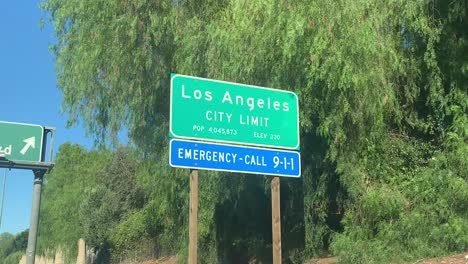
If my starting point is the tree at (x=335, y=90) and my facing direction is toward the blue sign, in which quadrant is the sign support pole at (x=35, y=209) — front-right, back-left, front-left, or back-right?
front-right

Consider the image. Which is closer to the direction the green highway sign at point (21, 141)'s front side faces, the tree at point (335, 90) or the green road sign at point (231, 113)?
the green road sign

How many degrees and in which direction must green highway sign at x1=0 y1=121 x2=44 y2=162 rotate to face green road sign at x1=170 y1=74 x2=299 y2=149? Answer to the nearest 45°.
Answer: approximately 45° to its left

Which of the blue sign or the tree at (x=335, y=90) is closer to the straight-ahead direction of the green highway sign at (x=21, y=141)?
the blue sign

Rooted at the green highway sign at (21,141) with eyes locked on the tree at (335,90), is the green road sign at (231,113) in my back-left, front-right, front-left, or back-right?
front-right

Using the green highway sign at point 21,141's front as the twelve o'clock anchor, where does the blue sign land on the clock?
The blue sign is roughly at 10 o'clock from the green highway sign.

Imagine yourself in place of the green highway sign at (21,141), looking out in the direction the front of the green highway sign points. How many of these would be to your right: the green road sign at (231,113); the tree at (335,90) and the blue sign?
0

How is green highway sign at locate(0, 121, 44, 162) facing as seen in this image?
toward the camera

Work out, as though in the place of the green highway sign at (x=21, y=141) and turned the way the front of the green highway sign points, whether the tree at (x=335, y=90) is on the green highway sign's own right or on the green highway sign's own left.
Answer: on the green highway sign's own left
